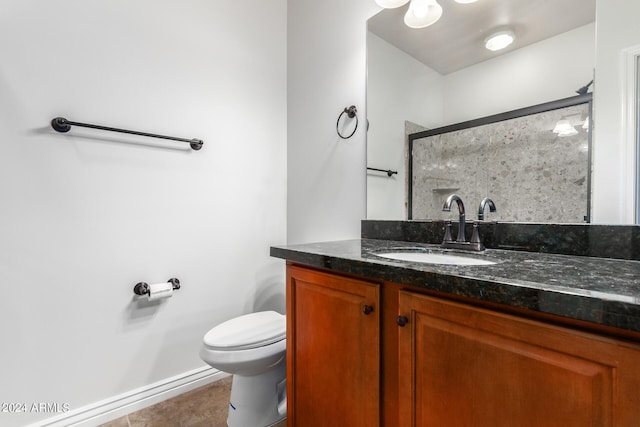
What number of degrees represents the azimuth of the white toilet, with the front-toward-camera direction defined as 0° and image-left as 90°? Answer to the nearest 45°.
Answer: approximately 45°

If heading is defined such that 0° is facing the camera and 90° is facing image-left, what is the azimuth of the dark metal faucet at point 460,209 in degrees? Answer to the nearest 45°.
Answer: approximately 45°

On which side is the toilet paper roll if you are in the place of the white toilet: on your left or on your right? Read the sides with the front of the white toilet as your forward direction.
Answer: on your right
